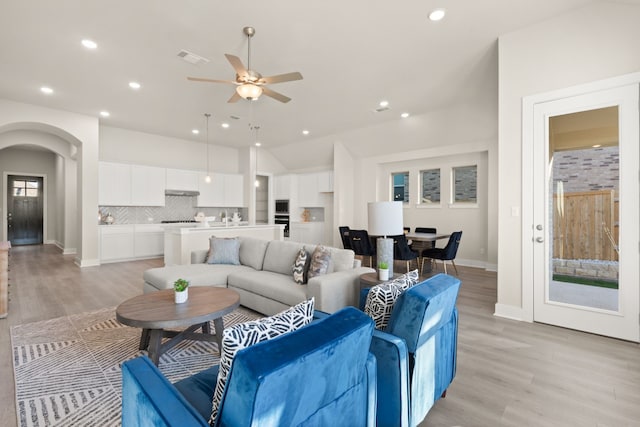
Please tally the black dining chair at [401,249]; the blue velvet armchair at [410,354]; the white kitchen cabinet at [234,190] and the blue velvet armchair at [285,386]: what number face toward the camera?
1

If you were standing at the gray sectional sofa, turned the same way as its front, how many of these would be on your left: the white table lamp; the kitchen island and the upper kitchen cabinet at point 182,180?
1

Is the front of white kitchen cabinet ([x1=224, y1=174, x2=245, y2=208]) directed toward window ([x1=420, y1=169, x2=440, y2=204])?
no

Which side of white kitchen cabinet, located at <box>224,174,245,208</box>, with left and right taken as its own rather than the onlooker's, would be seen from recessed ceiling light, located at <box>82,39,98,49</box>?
front

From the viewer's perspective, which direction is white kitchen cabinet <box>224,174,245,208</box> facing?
toward the camera

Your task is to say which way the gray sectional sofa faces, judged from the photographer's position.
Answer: facing the viewer and to the left of the viewer

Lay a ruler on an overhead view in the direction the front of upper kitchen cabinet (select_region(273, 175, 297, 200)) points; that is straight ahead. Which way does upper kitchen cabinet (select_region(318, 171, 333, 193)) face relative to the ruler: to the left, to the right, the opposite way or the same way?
the same way

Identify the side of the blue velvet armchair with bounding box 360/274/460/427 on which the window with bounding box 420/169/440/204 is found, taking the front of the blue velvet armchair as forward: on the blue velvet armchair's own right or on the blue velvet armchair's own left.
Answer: on the blue velvet armchair's own right

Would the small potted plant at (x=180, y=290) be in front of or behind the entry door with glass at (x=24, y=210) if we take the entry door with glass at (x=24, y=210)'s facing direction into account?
in front

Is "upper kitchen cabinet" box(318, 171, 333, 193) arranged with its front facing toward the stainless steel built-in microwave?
no

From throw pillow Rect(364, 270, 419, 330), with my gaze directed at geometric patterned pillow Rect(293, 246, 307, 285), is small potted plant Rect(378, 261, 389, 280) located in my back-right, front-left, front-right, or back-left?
front-right

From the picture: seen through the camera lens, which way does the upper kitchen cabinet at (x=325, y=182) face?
facing the viewer

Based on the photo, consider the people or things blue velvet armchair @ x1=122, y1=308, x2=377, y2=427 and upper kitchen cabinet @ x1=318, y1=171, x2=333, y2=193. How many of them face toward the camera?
1

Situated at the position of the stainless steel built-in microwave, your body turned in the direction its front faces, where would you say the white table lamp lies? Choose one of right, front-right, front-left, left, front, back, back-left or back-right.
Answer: front

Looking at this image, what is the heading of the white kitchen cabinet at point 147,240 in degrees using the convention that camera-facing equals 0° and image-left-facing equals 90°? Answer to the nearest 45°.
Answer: approximately 0°

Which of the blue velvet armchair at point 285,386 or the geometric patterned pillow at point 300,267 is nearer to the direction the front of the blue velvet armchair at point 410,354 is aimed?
the geometric patterned pillow

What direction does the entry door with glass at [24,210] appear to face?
toward the camera

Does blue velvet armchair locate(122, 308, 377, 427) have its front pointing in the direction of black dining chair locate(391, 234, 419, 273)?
no

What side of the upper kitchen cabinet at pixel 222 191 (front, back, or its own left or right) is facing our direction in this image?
front
